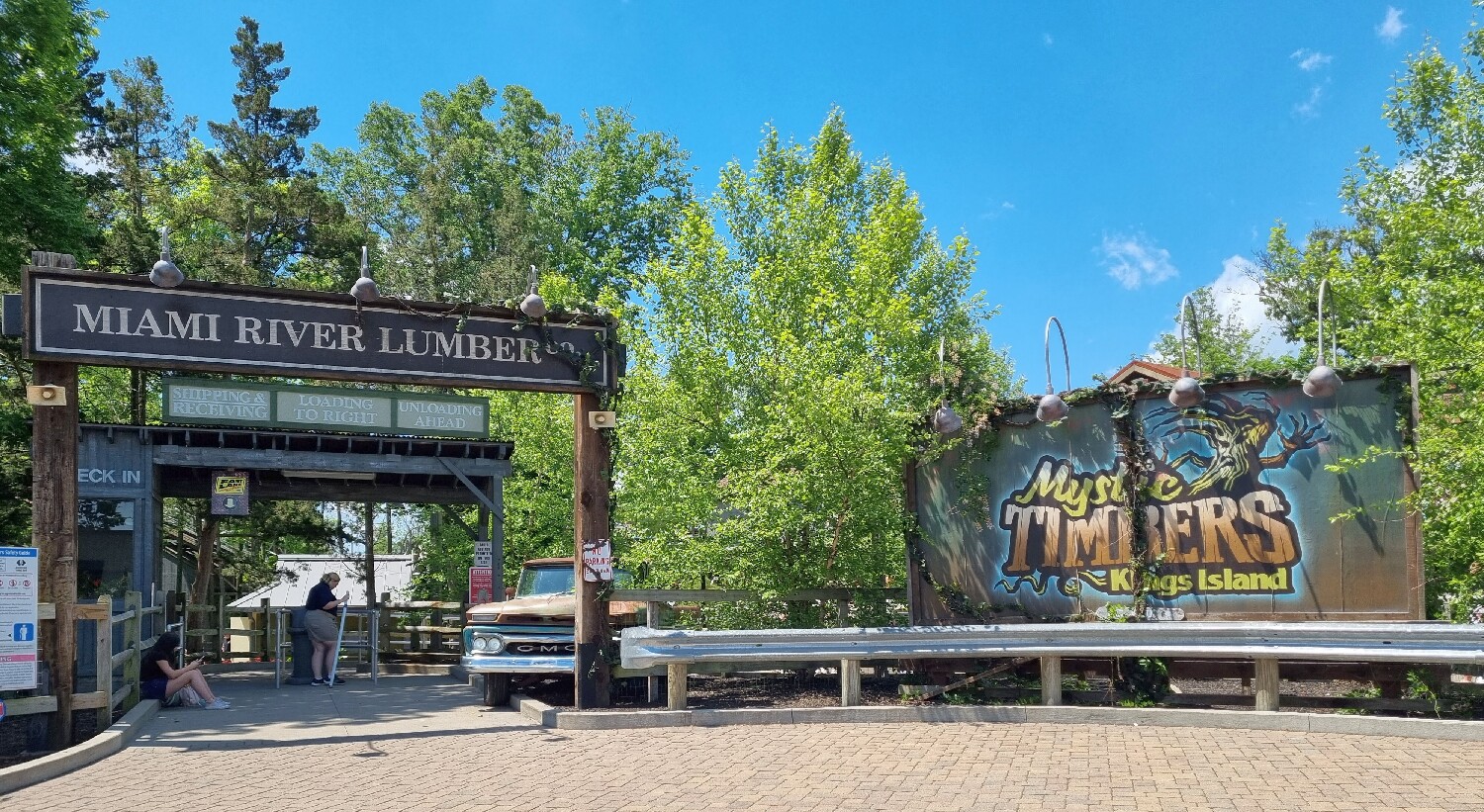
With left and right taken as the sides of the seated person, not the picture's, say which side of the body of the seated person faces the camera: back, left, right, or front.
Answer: right

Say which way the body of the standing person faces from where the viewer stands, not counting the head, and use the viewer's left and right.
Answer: facing to the right of the viewer

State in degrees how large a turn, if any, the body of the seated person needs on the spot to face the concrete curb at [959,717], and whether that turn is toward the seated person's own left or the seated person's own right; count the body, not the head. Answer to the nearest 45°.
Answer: approximately 45° to the seated person's own right

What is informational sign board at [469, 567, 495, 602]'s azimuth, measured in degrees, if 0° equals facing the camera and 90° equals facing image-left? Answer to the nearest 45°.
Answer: approximately 0°

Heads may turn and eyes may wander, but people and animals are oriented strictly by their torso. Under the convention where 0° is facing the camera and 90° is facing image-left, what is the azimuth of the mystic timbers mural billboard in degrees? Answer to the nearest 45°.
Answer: approximately 0°

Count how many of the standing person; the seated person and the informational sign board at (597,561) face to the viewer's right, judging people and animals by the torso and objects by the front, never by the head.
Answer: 2

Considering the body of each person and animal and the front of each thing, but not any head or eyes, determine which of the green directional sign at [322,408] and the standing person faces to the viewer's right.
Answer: the standing person

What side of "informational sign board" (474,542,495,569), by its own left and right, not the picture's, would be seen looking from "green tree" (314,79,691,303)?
back

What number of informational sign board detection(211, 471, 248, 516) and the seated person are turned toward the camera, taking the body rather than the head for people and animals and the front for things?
1
